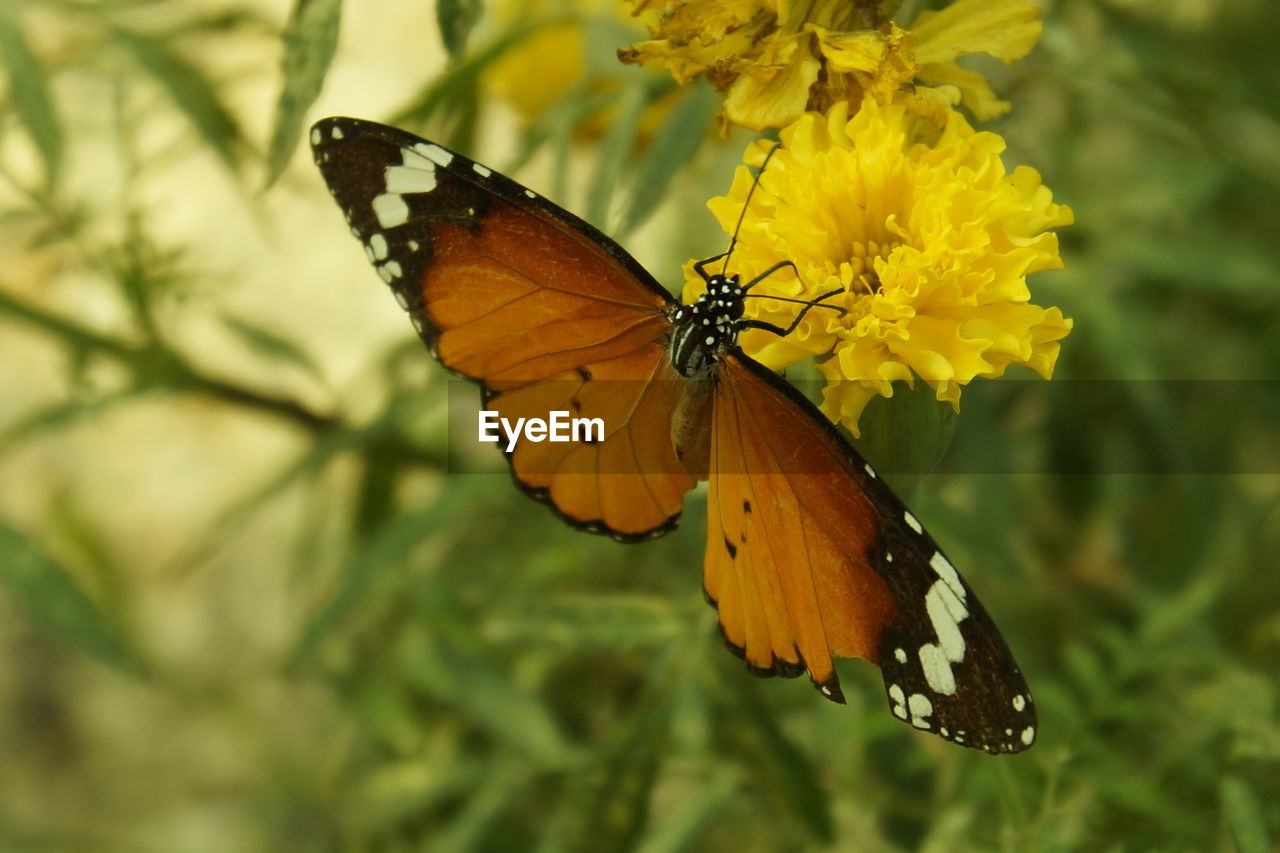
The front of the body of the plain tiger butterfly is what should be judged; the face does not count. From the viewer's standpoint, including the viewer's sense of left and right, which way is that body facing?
facing away from the viewer and to the right of the viewer

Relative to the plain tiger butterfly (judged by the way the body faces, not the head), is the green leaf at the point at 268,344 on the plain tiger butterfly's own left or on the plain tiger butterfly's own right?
on the plain tiger butterfly's own left
